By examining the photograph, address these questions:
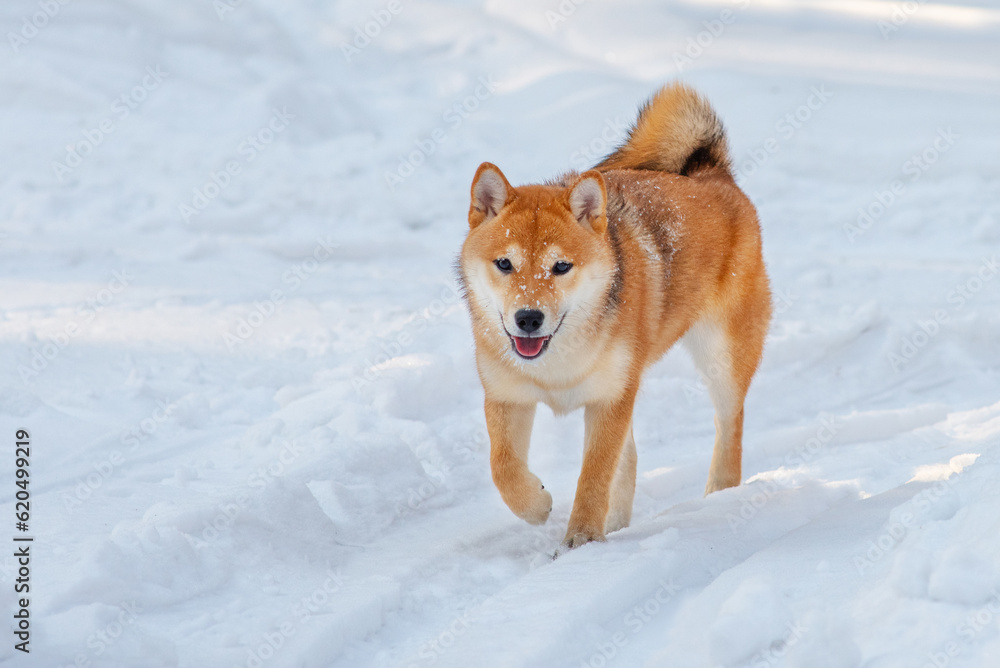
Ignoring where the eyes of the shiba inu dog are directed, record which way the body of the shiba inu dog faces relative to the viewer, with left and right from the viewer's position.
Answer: facing the viewer and to the left of the viewer

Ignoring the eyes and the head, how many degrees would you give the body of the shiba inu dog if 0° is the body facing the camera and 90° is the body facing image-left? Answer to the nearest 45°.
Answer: approximately 45°
